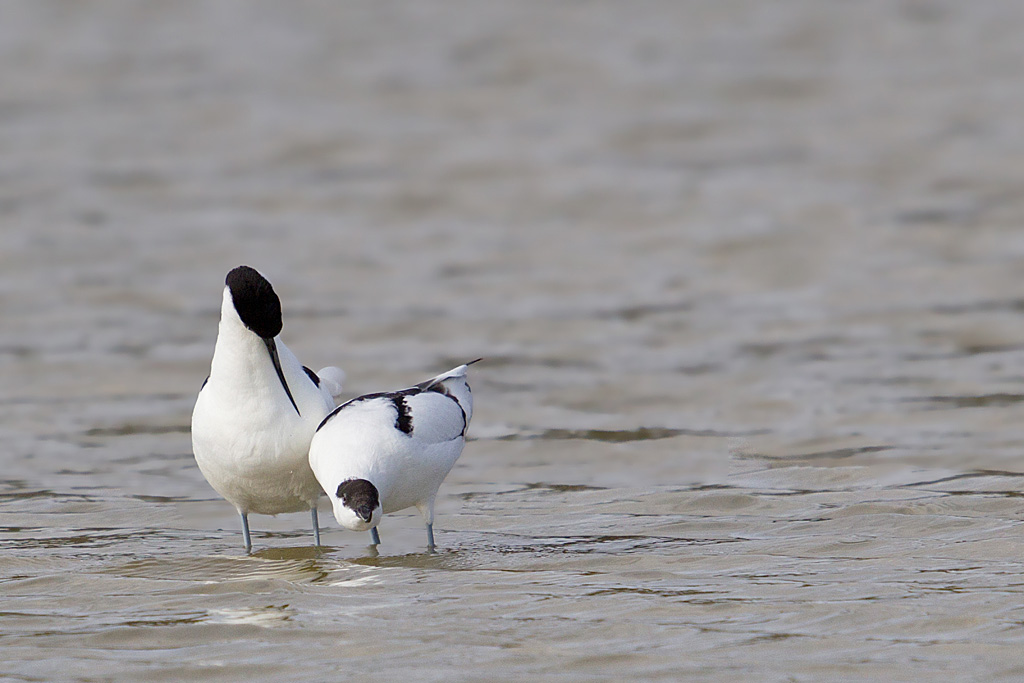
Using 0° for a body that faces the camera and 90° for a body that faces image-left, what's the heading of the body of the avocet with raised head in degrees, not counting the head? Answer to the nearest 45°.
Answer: approximately 45°
